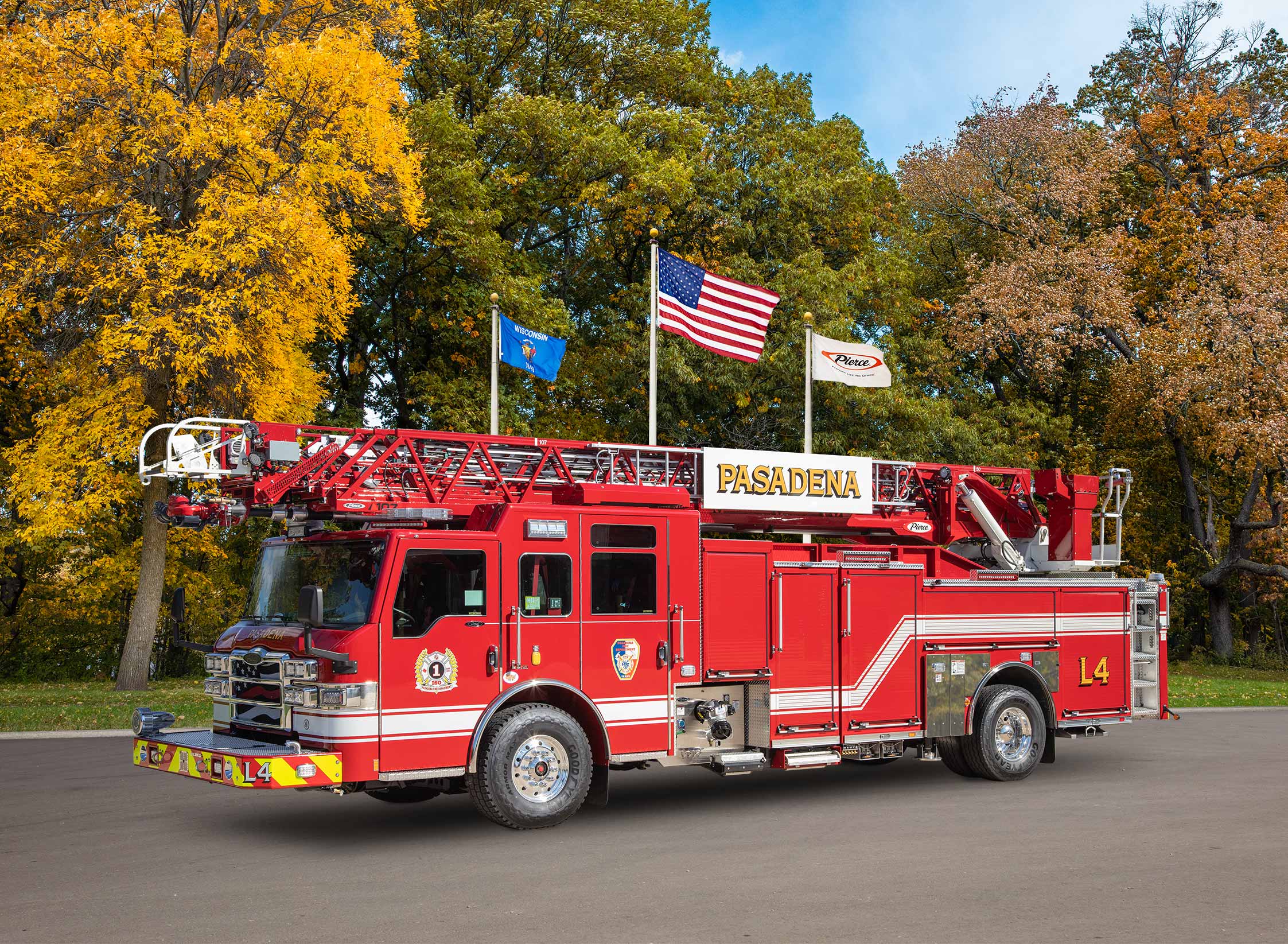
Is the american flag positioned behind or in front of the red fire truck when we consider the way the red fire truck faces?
behind

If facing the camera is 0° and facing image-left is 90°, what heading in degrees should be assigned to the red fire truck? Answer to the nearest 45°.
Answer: approximately 45°

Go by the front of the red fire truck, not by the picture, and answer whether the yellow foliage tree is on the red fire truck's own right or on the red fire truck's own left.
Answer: on the red fire truck's own right

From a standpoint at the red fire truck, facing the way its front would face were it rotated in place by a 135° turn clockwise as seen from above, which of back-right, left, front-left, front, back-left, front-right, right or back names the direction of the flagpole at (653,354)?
front

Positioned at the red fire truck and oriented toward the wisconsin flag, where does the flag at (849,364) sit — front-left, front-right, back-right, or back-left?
front-right

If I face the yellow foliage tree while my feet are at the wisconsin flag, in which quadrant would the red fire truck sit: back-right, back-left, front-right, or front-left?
back-left

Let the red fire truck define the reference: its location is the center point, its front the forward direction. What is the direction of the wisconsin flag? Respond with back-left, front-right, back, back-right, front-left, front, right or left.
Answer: back-right

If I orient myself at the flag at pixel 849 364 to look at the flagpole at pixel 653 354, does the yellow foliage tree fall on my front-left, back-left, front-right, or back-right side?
front-right
